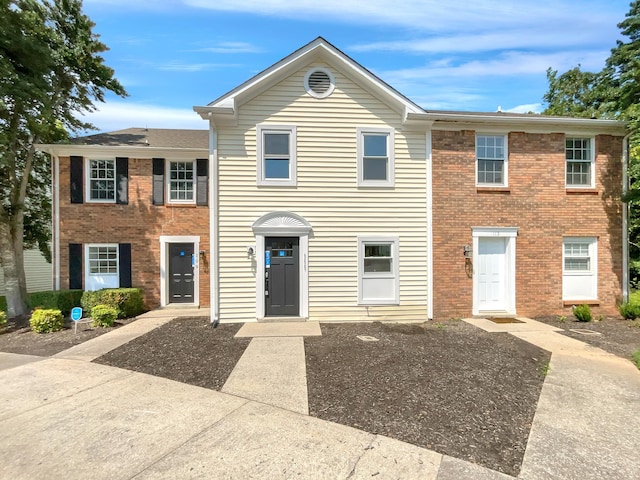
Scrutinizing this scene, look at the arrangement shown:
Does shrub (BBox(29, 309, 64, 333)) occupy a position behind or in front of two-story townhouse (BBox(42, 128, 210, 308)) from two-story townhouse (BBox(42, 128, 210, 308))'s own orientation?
in front

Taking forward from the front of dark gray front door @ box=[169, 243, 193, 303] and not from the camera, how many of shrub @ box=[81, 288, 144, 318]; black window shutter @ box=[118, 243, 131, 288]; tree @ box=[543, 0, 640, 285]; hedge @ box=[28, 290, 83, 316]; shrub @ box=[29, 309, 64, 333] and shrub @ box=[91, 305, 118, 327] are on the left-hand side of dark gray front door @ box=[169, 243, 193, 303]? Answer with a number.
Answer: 1

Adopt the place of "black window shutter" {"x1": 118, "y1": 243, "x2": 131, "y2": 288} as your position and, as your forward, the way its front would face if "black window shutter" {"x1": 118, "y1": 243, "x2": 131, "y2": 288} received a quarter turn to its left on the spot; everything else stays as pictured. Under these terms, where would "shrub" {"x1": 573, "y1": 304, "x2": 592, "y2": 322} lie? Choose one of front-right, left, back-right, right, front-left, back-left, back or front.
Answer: front-right

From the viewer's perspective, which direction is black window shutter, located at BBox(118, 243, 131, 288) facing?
toward the camera

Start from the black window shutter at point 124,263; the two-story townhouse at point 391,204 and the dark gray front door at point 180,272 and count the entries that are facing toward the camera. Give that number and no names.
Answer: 3

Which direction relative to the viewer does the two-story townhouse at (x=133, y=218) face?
toward the camera

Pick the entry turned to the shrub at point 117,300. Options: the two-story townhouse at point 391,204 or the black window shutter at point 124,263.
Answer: the black window shutter

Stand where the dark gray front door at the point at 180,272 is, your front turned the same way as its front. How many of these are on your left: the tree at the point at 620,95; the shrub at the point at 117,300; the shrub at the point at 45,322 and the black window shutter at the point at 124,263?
1

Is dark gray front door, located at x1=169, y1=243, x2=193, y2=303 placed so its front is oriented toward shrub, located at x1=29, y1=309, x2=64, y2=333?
no

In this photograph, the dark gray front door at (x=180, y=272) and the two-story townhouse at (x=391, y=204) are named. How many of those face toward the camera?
2

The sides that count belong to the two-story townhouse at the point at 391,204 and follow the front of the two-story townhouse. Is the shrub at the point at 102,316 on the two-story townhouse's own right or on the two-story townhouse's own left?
on the two-story townhouse's own right

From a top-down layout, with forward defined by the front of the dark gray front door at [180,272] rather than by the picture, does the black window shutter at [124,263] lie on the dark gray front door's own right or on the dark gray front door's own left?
on the dark gray front door's own right

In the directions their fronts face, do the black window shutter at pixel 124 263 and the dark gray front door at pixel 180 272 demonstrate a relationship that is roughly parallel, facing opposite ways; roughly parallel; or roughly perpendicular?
roughly parallel

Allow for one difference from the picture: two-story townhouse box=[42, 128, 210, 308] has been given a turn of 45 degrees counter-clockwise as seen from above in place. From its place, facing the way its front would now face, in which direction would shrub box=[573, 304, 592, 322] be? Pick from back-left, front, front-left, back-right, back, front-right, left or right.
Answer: front

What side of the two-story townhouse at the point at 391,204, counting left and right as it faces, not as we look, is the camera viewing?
front
